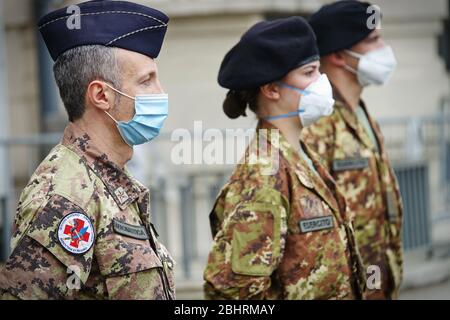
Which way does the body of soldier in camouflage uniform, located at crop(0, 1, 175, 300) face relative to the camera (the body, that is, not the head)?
to the viewer's right

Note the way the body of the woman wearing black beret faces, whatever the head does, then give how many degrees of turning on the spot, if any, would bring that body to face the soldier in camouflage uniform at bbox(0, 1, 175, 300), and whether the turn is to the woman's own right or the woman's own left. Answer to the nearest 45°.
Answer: approximately 135° to the woman's own right

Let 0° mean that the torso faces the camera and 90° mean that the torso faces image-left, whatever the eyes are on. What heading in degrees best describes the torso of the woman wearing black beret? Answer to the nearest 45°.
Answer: approximately 270°

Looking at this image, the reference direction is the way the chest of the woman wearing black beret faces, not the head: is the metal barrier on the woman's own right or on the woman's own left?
on the woman's own left

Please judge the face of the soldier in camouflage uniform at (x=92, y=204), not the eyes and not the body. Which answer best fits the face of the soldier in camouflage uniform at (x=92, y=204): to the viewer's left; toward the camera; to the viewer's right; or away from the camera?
to the viewer's right

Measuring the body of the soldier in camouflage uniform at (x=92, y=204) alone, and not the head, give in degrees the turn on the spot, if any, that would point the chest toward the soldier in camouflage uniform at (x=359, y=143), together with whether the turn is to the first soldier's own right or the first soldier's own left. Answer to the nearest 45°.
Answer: approximately 45° to the first soldier's own left

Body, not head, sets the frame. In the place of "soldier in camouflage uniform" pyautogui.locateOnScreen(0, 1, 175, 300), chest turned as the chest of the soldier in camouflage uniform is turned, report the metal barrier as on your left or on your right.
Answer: on your left

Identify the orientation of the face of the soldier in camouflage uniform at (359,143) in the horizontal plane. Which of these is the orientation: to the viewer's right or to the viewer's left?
to the viewer's right

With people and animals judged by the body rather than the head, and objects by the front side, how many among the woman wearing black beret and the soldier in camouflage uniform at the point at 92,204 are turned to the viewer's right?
2
